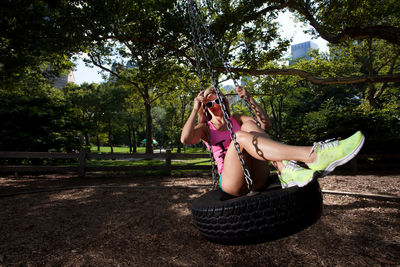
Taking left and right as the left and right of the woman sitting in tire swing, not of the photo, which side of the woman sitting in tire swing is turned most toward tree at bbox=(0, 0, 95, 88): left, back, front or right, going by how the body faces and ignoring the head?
back

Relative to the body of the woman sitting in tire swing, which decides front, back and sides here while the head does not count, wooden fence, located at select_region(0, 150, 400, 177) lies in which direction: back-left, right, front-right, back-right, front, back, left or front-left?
back

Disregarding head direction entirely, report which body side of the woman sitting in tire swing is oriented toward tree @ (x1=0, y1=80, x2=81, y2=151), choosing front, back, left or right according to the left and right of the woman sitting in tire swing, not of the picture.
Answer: back

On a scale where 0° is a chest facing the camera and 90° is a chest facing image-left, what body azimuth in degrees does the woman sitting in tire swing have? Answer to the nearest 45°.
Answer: approximately 315°
